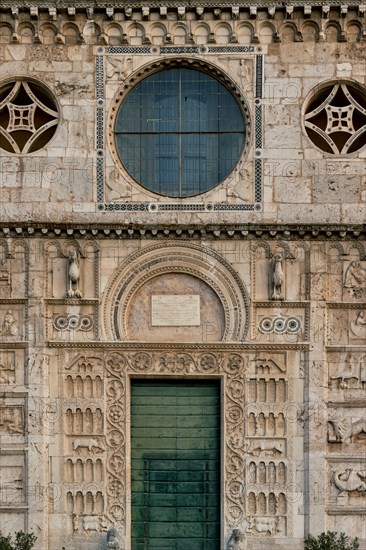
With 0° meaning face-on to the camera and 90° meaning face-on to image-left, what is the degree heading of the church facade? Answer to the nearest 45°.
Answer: approximately 0°
